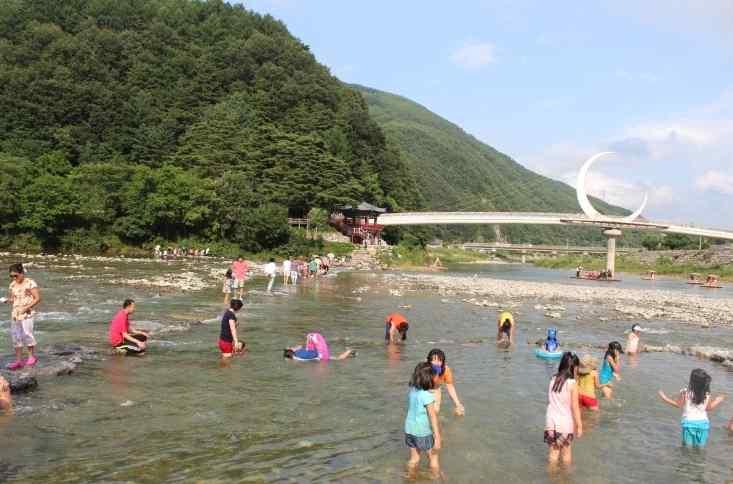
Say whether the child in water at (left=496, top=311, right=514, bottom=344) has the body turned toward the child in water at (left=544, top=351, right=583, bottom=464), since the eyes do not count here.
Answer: yes

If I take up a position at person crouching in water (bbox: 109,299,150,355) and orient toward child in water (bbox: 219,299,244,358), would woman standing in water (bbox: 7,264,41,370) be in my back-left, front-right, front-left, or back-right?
back-right

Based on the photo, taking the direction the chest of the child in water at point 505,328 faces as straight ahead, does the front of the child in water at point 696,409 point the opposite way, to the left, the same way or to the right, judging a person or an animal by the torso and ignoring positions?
the opposite way

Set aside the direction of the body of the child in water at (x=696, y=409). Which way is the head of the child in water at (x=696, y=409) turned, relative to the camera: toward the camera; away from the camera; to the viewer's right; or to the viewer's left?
away from the camera

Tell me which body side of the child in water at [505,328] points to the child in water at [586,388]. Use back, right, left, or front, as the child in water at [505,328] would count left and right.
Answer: front

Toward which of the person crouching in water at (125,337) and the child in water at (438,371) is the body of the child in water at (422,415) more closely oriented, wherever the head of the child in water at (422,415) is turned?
the child in water

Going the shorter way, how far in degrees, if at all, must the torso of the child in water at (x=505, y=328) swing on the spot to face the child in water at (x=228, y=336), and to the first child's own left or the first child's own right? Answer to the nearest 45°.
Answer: approximately 45° to the first child's own right

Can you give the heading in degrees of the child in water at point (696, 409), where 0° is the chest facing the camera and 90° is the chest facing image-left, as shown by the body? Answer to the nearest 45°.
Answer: approximately 180°

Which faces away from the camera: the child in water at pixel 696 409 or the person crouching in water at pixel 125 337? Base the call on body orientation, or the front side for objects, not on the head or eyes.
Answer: the child in water

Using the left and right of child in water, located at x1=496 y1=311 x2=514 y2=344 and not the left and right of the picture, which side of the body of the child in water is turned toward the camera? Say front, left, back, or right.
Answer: front
